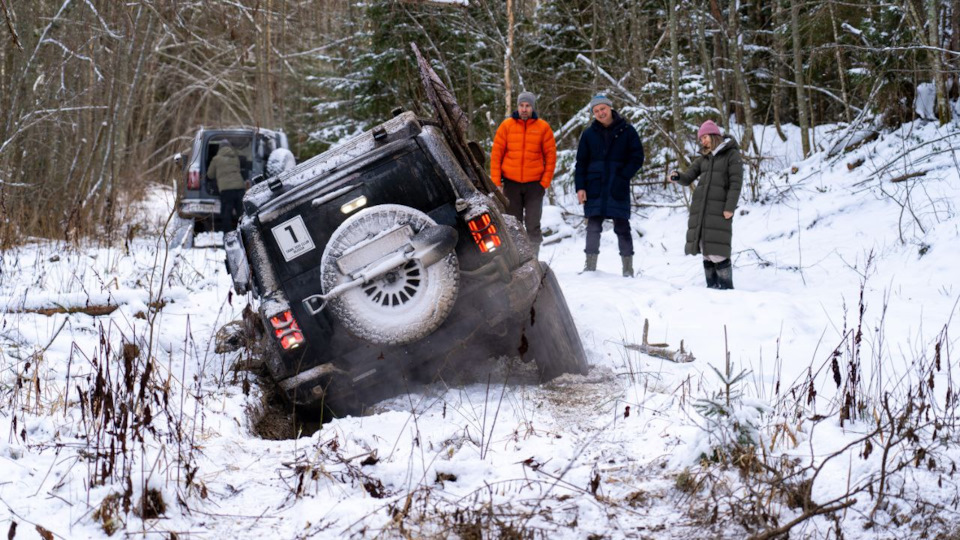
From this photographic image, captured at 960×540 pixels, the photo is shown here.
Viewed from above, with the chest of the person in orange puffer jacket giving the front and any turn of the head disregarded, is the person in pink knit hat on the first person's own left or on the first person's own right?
on the first person's own left

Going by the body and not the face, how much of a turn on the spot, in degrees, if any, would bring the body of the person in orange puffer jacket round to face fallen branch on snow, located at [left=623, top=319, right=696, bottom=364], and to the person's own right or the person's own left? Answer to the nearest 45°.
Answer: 0° — they already face it

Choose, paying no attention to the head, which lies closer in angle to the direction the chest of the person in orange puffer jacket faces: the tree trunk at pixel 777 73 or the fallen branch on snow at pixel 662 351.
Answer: the fallen branch on snow

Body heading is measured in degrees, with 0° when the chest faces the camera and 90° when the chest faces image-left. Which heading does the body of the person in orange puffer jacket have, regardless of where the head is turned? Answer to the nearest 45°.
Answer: approximately 0°

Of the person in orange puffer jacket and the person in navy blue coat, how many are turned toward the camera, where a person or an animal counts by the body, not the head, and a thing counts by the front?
2

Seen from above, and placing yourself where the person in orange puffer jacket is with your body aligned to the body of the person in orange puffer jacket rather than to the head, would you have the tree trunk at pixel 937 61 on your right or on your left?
on your left

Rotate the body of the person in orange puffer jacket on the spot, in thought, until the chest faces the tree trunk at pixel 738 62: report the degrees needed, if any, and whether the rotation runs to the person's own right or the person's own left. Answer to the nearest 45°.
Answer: approximately 135° to the person's own left

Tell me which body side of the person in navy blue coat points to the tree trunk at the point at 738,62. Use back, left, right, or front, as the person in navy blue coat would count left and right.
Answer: back
